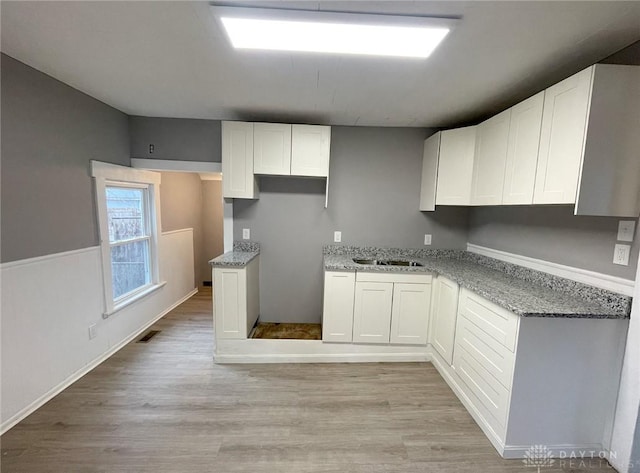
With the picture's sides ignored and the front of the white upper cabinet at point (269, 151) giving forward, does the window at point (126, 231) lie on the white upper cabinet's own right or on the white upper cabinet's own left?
on the white upper cabinet's own right

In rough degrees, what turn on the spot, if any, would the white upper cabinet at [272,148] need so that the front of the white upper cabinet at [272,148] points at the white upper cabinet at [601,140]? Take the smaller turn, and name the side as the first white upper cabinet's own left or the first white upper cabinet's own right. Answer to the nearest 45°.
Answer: approximately 45° to the first white upper cabinet's own left

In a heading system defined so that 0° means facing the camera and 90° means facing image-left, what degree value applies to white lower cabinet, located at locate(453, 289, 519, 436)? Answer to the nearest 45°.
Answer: approximately 45°

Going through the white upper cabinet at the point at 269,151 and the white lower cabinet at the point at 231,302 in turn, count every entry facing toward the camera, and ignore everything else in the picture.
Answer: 2

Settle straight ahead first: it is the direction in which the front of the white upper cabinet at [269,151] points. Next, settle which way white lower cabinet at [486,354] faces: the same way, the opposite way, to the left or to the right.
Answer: to the right

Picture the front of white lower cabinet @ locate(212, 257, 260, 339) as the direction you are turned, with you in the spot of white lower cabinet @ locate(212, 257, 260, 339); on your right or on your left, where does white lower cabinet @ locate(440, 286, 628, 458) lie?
on your left

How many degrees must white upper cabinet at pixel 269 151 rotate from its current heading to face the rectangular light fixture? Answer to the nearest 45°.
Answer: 0° — it already faces it

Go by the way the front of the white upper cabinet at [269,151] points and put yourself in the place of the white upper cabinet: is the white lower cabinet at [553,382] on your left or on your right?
on your left

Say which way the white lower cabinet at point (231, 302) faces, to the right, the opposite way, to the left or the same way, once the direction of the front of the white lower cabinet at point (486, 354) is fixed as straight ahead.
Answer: to the left

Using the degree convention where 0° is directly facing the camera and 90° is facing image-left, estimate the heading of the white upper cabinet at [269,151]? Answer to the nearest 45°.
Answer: approximately 0°

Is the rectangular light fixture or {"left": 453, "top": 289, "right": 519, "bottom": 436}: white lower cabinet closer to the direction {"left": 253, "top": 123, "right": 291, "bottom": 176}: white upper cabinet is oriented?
the rectangular light fixture

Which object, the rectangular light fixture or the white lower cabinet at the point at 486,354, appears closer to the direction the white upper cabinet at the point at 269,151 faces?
the rectangular light fixture
